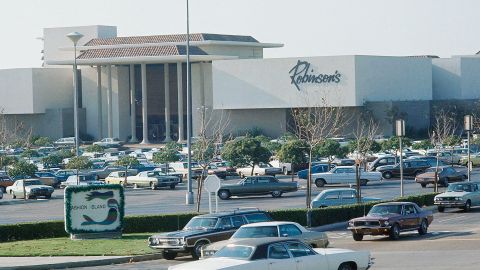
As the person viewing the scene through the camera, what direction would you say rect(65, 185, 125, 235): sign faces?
facing the viewer

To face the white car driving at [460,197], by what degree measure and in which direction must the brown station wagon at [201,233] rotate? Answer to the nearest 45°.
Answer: approximately 180°

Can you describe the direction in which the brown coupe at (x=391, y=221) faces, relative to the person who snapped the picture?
facing the viewer and to the left of the viewer

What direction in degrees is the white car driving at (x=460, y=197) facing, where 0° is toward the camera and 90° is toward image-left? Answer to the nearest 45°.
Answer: approximately 45°

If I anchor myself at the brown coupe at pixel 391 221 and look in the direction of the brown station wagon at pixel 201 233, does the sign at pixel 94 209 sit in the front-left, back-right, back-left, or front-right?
front-right

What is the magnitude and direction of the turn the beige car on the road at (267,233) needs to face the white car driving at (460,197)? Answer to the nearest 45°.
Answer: approximately 180°

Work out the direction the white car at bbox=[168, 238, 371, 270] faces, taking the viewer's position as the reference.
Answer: facing away from the viewer and to the right of the viewer
